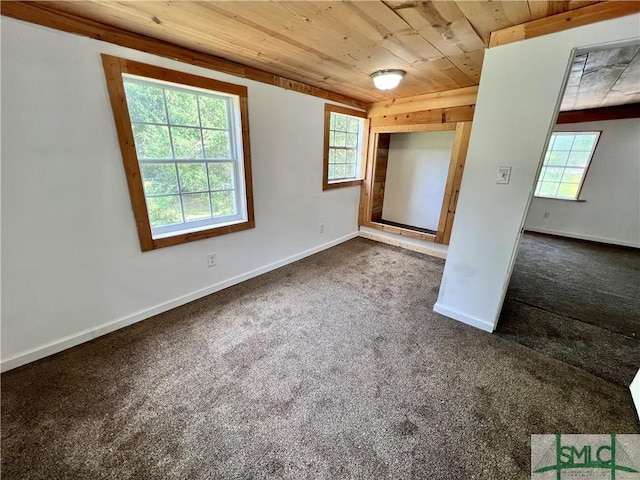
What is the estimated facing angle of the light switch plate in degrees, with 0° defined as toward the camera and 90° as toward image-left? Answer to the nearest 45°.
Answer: approximately 0°

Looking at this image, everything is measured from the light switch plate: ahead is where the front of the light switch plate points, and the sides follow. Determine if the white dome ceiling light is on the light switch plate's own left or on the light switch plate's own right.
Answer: on the light switch plate's own right

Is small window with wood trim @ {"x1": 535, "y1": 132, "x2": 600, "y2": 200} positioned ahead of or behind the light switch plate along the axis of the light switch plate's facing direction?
behind

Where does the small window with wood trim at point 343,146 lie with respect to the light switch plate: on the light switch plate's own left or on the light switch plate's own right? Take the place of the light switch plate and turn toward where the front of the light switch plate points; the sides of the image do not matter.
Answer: on the light switch plate's own right
